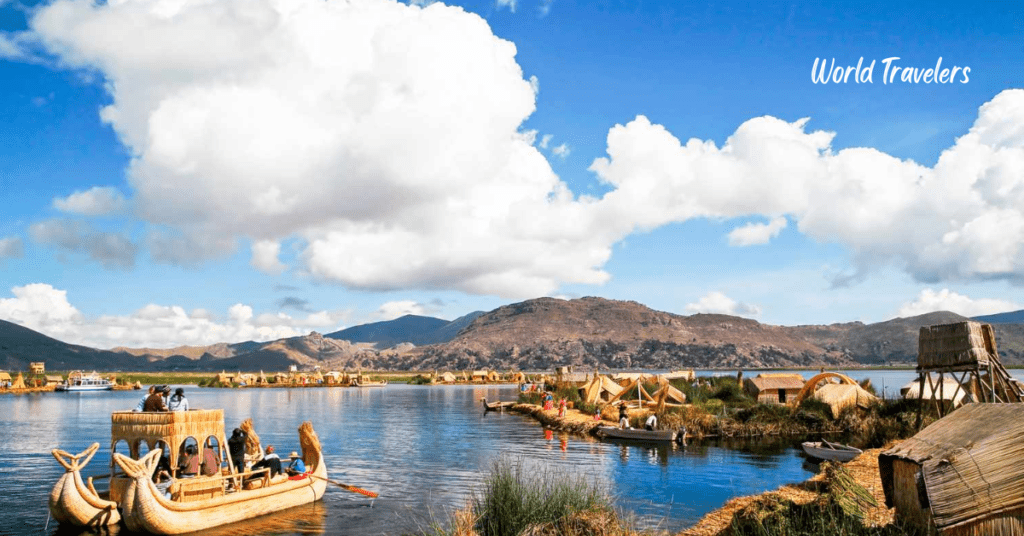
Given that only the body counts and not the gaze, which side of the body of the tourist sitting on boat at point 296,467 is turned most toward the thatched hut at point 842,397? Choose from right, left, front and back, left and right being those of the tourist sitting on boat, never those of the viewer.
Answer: back

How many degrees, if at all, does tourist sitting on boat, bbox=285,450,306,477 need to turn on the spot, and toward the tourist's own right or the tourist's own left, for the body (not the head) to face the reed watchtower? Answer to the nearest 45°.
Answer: approximately 135° to the tourist's own left

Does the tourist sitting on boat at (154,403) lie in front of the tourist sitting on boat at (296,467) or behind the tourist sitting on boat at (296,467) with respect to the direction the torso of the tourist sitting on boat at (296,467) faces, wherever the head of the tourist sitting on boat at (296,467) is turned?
in front

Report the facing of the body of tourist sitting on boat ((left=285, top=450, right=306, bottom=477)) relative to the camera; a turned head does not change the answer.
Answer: to the viewer's left
